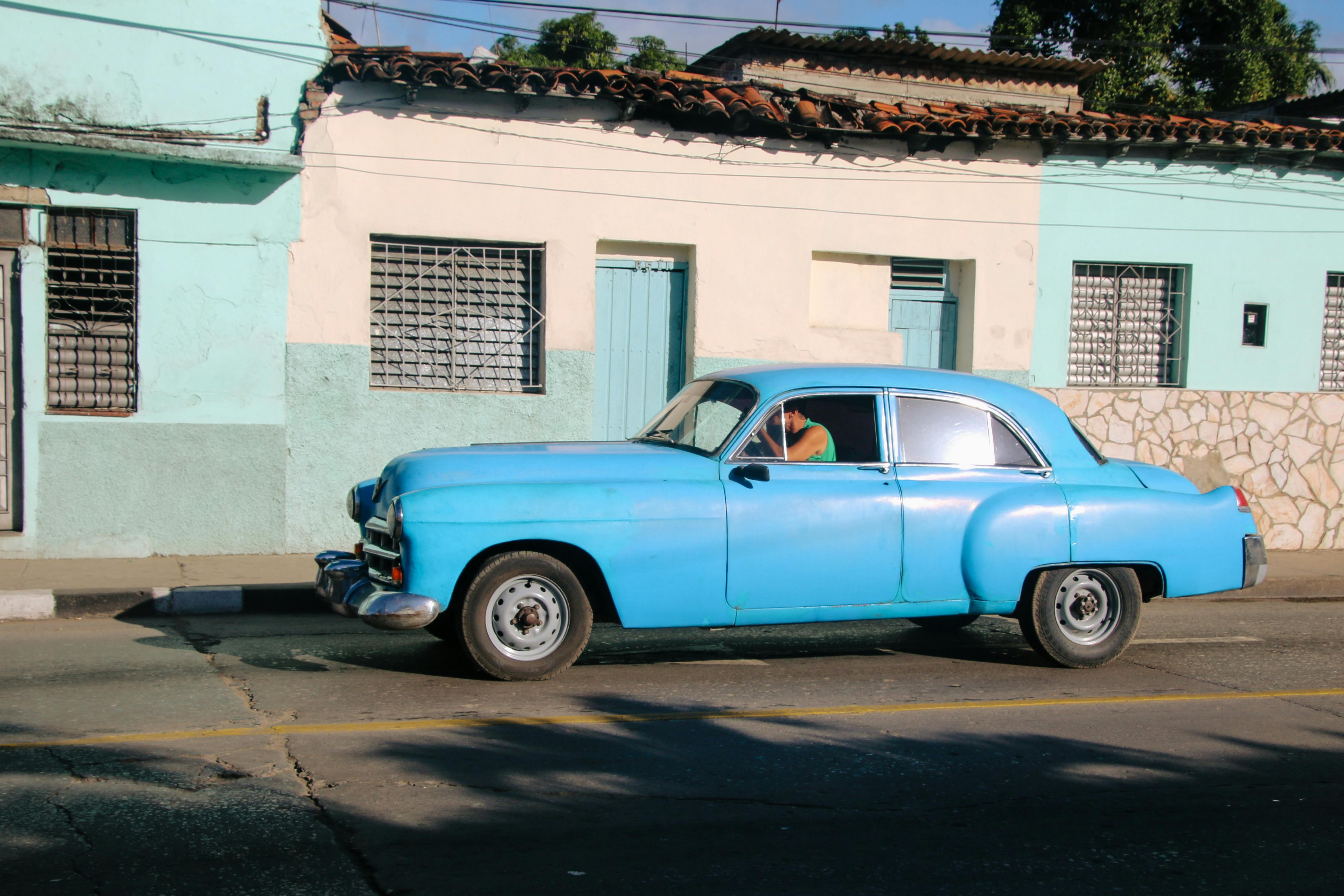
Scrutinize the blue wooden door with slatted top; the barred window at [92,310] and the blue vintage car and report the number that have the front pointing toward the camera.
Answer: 2

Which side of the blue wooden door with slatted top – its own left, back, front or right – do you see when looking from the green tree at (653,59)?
back

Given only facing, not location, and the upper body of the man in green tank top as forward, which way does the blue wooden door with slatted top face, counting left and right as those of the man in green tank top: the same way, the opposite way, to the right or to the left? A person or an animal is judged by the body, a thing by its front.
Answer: to the left

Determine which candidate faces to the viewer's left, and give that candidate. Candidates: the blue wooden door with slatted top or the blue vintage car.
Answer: the blue vintage car

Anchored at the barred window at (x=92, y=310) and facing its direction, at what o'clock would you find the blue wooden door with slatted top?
The blue wooden door with slatted top is roughly at 9 o'clock from the barred window.

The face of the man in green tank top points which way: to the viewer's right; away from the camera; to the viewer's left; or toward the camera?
to the viewer's left

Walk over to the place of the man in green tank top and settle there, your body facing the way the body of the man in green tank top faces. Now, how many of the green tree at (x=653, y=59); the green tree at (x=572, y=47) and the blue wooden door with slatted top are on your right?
3

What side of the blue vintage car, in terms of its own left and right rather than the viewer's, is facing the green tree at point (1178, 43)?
right

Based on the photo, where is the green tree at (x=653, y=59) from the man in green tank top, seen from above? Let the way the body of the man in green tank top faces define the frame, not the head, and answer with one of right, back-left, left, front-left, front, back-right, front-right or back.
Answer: right

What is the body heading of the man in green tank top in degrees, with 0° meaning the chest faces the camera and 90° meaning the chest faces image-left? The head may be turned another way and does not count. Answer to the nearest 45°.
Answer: approximately 90°

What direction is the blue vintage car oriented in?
to the viewer's left

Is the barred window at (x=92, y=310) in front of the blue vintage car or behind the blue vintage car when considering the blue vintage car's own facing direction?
in front

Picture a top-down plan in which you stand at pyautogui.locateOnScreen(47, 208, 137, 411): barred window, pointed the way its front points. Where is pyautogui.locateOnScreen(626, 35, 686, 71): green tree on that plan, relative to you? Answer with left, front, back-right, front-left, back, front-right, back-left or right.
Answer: back-left

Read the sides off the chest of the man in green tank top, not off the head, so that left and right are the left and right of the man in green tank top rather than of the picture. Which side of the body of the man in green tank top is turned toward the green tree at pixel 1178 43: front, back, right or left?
right

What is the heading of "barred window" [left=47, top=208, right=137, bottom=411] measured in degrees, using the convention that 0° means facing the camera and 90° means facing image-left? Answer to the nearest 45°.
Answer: approximately 0°
